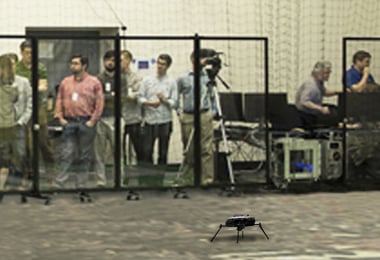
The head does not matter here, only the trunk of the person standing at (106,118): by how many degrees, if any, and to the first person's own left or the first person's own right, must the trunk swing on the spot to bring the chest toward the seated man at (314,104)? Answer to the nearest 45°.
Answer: approximately 90° to the first person's own left

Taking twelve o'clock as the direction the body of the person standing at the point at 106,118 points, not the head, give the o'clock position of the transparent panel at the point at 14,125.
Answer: The transparent panel is roughly at 3 o'clock from the person standing.

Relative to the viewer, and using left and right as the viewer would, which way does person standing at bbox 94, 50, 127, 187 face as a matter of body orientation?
facing the viewer

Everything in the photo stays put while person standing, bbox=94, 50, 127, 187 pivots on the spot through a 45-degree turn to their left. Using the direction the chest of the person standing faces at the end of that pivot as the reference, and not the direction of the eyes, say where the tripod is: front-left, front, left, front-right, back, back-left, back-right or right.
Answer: front-left

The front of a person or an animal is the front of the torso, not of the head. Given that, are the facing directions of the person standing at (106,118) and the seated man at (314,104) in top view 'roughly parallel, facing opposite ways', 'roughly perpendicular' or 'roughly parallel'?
roughly perpendicular

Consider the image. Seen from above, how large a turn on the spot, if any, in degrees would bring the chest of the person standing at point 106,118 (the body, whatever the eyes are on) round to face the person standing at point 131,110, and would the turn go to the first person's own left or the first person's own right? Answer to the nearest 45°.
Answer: approximately 90° to the first person's own left

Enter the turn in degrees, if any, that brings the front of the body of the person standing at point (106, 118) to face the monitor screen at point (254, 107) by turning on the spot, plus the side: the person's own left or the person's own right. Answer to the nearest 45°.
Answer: approximately 90° to the person's own left
